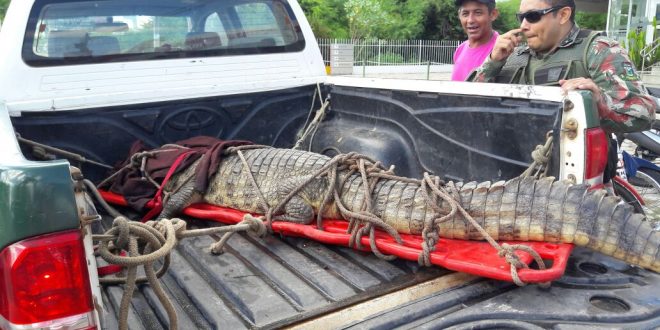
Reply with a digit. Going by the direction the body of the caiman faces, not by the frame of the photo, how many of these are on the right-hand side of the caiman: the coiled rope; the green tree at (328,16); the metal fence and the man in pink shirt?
3

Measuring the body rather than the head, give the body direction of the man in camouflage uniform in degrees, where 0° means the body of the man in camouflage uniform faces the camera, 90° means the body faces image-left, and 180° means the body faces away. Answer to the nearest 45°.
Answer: approximately 45°

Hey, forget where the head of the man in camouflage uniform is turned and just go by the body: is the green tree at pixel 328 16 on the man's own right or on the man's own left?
on the man's own right

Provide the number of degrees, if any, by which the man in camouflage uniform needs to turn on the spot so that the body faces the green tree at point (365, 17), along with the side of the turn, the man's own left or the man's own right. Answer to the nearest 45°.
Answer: approximately 135° to the man's own right

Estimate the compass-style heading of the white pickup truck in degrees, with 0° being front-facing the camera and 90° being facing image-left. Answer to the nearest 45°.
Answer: approximately 135°

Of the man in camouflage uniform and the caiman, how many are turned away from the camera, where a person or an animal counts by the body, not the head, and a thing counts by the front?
0

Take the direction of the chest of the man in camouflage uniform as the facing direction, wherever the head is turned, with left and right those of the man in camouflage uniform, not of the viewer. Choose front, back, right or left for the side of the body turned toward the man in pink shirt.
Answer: right

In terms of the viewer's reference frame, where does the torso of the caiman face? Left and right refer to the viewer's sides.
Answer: facing to the left of the viewer

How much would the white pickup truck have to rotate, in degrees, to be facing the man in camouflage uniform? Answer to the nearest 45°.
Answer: approximately 135° to its right

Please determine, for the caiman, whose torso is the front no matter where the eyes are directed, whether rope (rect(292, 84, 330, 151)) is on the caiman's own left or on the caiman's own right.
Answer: on the caiman's own right

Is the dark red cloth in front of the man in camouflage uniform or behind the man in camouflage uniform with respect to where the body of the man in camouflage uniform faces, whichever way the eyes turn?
in front

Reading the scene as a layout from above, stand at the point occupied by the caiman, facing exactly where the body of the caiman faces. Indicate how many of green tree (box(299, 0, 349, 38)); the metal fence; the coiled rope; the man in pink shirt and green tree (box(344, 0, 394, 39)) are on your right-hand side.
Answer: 4
